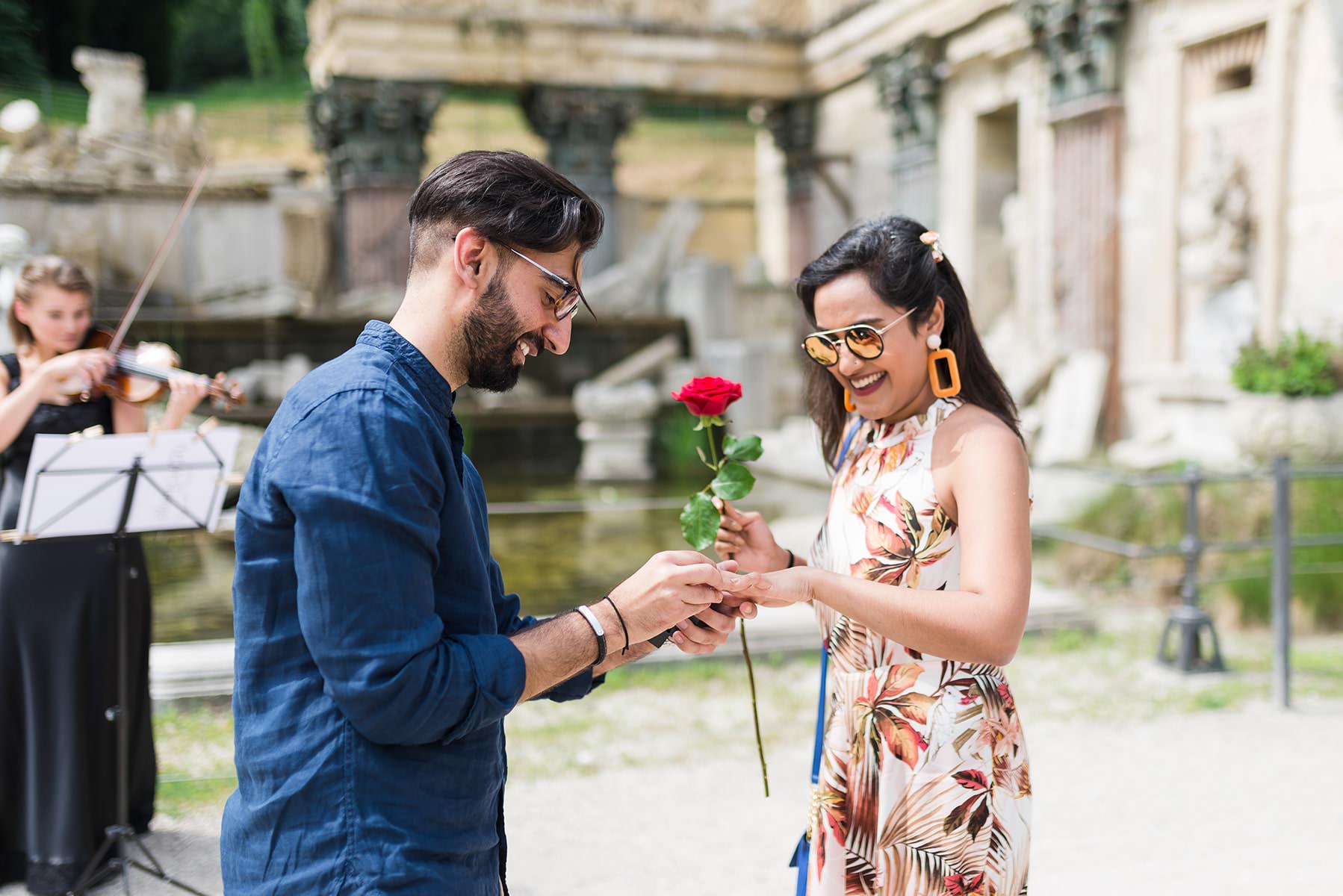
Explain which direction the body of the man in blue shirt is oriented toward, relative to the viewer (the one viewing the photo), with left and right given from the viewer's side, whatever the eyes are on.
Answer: facing to the right of the viewer

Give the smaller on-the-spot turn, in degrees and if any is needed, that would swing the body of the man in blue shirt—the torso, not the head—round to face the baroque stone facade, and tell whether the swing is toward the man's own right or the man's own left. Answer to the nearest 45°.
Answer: approximately 45° to the man's own left

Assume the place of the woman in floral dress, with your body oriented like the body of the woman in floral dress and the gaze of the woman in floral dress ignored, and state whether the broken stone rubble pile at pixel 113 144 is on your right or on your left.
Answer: on your right

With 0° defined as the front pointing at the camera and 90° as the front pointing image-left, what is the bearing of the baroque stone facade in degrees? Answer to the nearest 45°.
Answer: approximately 45°

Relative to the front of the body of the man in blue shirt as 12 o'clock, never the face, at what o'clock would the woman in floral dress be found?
The woman in floral dress is roughly at 11 o'clock from the man in blue shirt.

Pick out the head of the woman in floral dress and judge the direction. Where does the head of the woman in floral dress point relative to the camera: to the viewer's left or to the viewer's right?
to the viewer's left

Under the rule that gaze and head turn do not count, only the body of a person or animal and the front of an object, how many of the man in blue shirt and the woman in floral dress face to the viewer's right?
1
